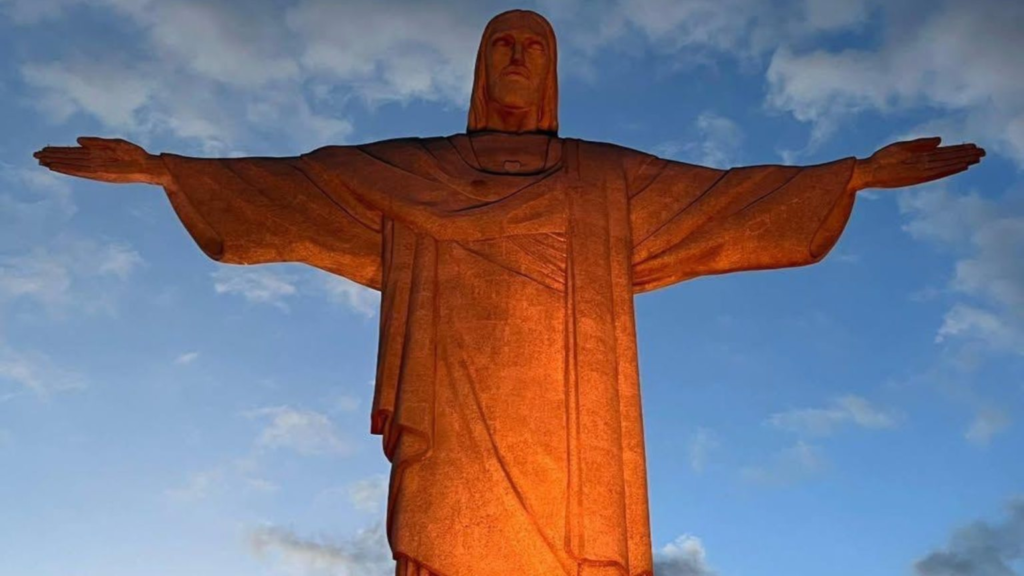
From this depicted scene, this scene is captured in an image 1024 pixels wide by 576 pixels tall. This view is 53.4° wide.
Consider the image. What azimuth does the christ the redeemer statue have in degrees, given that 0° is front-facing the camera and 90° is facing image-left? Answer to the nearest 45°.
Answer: approximately 0°
